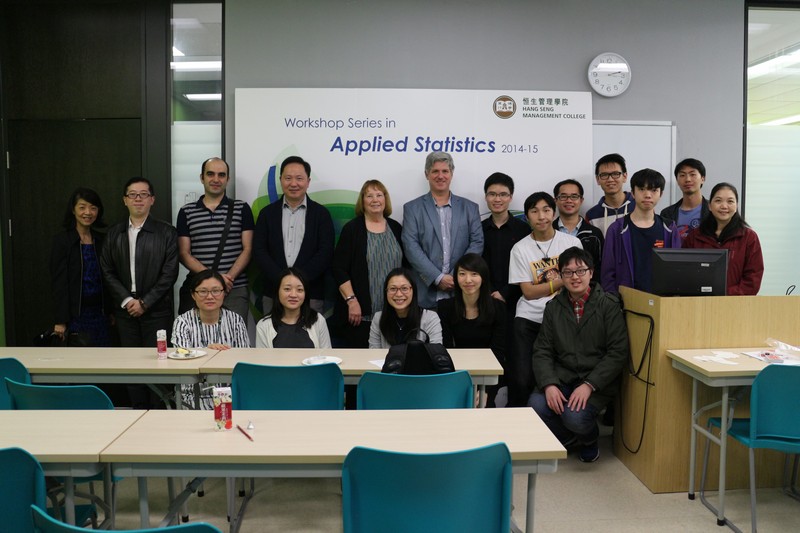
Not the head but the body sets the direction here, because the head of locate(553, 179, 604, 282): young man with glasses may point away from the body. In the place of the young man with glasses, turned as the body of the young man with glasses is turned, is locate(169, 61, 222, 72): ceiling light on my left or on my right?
on my right

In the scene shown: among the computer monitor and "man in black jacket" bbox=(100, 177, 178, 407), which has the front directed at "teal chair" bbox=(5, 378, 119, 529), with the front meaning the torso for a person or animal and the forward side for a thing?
the man in black jacket

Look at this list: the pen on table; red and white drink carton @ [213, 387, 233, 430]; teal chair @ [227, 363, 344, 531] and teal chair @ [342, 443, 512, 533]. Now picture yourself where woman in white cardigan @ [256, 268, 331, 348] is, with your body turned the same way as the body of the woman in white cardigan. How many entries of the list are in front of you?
4

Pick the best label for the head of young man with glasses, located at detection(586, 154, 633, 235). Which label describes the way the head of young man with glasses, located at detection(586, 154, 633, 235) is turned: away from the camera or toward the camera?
toward the camera

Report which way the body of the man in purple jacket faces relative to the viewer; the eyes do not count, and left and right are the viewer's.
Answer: facing the viewer

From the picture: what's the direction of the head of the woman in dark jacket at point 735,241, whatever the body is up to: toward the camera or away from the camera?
toward the camera

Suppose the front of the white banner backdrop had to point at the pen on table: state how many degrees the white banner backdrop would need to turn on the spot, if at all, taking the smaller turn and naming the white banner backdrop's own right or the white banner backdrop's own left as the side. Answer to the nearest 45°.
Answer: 0° — it already faces it

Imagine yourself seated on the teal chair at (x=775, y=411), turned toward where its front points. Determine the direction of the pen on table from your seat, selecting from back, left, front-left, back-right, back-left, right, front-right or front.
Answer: left

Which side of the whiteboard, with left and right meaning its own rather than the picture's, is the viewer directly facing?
front

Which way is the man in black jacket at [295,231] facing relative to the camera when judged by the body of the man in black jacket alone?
toward the camera

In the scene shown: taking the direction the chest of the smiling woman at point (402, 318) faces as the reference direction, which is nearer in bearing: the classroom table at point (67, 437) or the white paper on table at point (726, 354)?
the classroom table

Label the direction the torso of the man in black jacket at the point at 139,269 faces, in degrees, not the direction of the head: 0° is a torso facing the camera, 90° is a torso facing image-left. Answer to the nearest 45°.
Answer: approximately 0°

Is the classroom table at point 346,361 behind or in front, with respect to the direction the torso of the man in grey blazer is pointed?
in front

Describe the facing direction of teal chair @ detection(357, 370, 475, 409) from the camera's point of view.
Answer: facing away from the viewer

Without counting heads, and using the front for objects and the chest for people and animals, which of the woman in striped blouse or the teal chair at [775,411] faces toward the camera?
the woman in striped blouse
